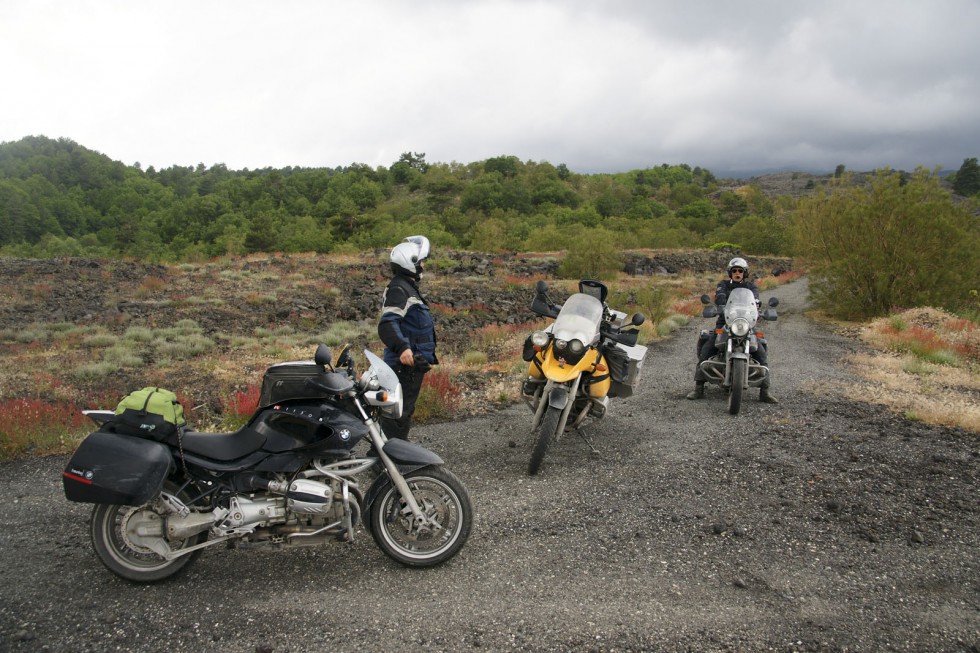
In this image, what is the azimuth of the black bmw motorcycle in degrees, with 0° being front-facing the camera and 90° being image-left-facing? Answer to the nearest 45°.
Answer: approximately 270°

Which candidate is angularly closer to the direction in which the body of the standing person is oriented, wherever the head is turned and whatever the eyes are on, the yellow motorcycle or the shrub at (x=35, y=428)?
the yellow motorcycle

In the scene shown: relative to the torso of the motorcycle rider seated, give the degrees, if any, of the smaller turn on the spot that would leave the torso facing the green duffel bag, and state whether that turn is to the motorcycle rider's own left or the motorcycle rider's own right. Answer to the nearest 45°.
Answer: approximately 45° to the motorcycle rider's own right

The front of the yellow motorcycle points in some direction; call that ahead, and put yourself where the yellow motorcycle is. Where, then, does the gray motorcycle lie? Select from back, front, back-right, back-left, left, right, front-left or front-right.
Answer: back

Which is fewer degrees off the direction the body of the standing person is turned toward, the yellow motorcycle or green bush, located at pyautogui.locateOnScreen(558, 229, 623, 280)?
the yellow motorcycle

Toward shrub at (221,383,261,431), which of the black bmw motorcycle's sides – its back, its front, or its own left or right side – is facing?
left

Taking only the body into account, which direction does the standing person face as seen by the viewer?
to the viewer's right

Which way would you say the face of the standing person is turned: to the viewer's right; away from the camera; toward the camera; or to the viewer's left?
to the viewer's right

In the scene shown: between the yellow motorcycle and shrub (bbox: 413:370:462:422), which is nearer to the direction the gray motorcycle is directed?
the yellow motorcycle

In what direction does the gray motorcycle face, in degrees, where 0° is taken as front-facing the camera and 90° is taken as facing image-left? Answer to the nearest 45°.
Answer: approximately 0°

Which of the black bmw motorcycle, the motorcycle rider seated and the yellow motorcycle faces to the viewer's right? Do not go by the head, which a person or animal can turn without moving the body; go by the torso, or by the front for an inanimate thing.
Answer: the black bmw motorcycle

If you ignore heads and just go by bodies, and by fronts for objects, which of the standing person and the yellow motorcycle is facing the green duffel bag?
the yellow motorcycle

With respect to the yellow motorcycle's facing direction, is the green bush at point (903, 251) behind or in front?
behind
